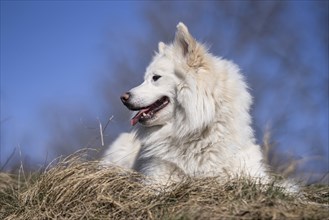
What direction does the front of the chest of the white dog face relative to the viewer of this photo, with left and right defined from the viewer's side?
facing the viewer and to the left of the viewer
